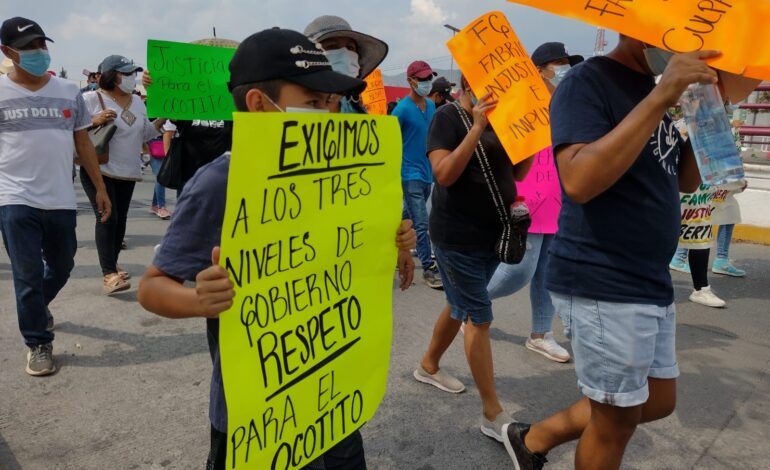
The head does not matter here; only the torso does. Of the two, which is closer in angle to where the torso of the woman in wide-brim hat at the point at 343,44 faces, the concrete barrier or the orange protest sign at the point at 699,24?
the orange protest sign

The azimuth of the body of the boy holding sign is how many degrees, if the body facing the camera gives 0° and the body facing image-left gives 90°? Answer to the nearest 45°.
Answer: approximately 315°

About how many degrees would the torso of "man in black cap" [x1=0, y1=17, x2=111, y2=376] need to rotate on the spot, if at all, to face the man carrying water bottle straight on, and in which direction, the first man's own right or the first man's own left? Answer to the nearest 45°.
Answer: approximately 45° to the first man's own left

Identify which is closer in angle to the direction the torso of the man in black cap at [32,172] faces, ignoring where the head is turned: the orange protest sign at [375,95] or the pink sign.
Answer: the pink sign

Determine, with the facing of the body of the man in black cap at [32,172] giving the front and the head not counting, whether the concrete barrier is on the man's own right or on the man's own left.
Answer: on the man's own left

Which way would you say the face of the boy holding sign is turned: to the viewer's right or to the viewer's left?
to the viewer's right

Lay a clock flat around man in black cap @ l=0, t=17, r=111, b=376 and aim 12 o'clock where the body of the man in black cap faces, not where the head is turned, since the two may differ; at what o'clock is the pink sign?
The pink sign is roughly at 10 o'clock from the man in black cap.

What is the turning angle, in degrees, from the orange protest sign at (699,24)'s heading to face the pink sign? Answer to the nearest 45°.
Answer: approximately 180°

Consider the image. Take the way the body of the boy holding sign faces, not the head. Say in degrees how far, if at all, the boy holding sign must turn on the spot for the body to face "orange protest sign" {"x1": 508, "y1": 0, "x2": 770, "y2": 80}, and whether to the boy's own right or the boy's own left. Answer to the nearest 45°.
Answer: approximately 45° to the boy's own left
